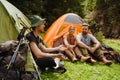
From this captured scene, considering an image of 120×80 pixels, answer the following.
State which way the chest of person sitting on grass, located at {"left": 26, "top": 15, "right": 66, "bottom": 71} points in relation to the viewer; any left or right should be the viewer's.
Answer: facing to the right of the viewer

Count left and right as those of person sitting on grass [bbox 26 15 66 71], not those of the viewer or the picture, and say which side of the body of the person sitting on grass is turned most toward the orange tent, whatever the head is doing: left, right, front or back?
left

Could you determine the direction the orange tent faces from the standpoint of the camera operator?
facing the viewer and to the right of the viewer

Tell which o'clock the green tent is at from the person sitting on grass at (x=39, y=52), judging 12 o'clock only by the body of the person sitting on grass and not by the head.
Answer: The green tent is roughly at 7 o'clock from the person sitting on grass.

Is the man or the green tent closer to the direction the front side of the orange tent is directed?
the man

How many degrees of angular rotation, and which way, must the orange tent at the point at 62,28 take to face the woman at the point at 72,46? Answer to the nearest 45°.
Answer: approximately 45° to its right

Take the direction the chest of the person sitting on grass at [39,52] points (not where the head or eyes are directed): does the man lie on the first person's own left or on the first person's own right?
on the first person's own left

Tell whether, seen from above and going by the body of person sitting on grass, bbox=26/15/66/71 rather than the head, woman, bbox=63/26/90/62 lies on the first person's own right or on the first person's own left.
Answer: on the first person's own left

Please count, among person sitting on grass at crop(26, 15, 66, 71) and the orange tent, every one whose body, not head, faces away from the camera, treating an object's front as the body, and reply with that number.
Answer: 0

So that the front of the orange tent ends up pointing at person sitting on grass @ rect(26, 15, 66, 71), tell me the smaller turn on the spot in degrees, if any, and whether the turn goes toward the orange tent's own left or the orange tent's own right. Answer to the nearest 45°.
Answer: approximately 45° to the orange tent's own right

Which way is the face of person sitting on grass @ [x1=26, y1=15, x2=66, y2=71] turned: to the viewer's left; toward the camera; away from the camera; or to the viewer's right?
to the viewer's right
